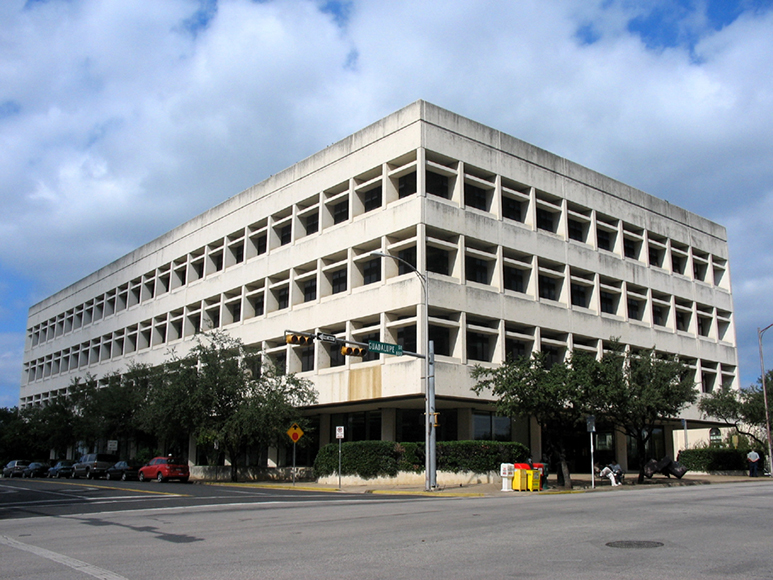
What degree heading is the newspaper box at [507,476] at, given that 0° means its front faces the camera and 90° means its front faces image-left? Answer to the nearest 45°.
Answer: approximately 0°

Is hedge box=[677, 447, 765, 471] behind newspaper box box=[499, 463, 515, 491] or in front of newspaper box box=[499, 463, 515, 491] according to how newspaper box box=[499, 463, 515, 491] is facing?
behind

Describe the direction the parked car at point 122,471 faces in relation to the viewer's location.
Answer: facing away from the viewer and to the left of the viewer

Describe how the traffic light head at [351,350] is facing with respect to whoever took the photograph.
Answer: facing the viewer and to the right of the viewer

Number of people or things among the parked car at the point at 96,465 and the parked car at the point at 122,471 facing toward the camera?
0

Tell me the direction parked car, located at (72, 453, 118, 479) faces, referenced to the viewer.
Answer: facing away from the viewer and to the left of the viewer

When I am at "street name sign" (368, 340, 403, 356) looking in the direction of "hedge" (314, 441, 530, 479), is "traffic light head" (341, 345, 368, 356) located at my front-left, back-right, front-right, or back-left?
back-left

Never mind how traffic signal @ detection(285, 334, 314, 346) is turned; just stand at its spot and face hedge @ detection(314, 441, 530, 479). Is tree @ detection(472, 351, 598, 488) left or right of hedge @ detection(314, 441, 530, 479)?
right

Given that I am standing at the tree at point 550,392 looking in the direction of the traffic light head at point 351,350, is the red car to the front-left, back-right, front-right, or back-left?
front-right

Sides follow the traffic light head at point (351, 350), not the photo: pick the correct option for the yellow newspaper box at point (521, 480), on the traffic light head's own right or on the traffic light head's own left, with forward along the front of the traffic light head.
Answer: on the traffic light head's own left

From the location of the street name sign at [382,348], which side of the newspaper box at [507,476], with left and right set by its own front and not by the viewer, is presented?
right

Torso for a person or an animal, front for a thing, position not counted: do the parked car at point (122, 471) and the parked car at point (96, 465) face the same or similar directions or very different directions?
same or similar directions

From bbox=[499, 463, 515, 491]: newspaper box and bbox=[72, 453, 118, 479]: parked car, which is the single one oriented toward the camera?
the newspaper box

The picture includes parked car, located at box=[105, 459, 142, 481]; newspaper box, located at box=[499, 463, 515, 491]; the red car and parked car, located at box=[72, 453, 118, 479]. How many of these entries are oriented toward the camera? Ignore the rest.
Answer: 1
